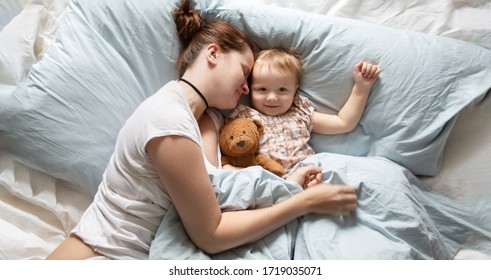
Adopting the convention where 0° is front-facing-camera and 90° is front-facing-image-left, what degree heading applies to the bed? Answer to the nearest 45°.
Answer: approximately 0°
